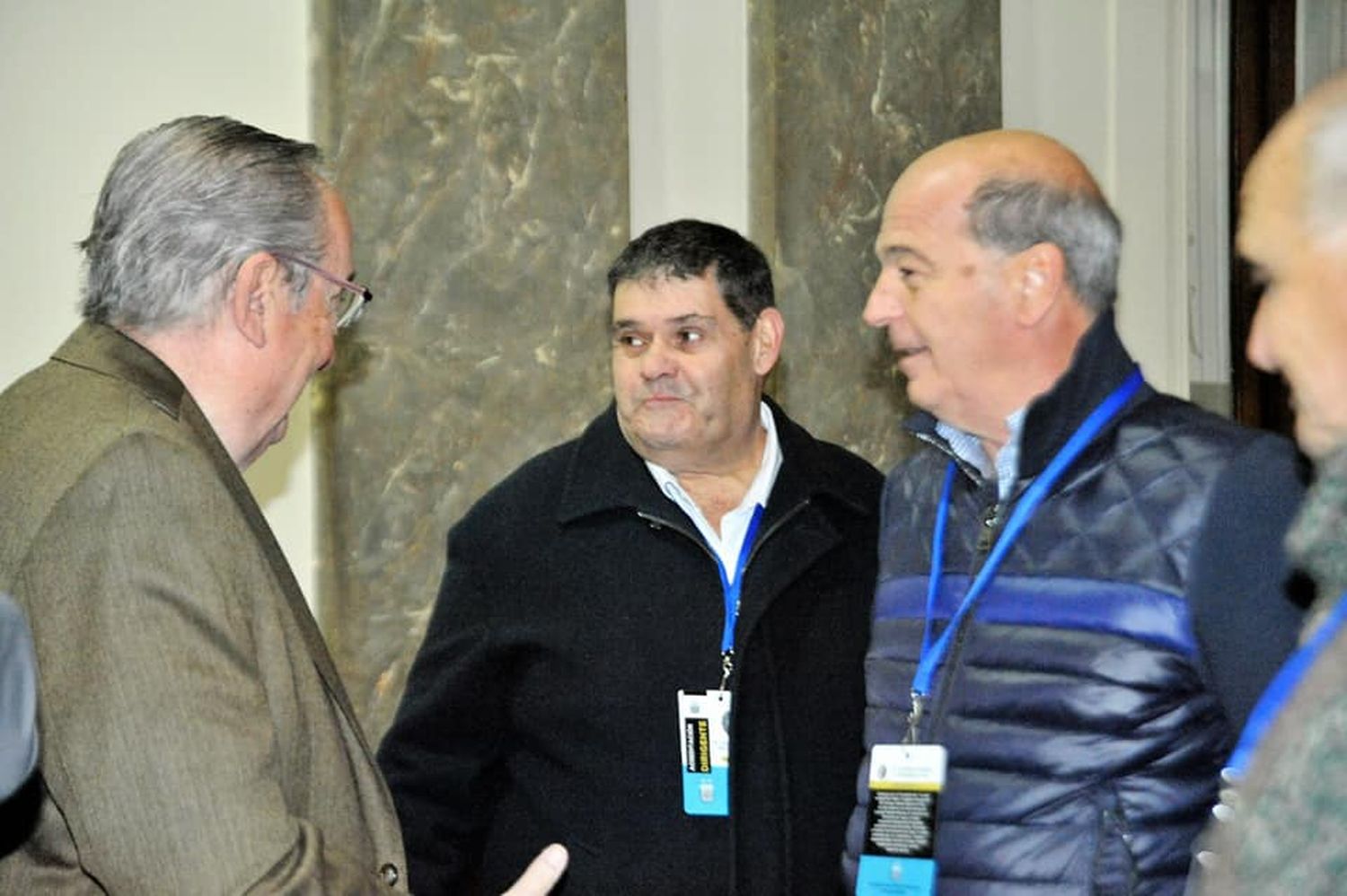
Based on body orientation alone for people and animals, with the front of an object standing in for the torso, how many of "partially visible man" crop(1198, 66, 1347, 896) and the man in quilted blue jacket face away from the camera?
0

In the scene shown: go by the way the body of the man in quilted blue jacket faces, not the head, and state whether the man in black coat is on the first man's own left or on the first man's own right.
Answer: on the first man's own right

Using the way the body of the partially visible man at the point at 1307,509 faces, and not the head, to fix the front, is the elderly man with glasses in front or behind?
in front

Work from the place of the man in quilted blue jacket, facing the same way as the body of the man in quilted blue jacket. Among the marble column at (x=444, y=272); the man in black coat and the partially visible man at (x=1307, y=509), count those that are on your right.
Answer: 2

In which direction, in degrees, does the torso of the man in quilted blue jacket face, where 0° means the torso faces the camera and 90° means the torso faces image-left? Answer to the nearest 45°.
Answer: approximately 45°

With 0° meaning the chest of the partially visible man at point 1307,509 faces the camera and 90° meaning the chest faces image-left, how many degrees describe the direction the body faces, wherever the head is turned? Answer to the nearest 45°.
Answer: approximately 90°

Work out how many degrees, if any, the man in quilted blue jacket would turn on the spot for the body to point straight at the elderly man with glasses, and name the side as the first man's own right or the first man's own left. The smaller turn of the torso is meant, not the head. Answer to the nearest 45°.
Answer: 0° — they already face them

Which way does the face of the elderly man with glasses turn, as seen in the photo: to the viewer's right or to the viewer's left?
to the viewer's right

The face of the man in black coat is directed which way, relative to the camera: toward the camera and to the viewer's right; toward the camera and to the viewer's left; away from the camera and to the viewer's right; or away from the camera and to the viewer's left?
toward the camera and to the viewer's left

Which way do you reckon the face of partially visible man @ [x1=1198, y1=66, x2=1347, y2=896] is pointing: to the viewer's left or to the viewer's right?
to the viewer's left
